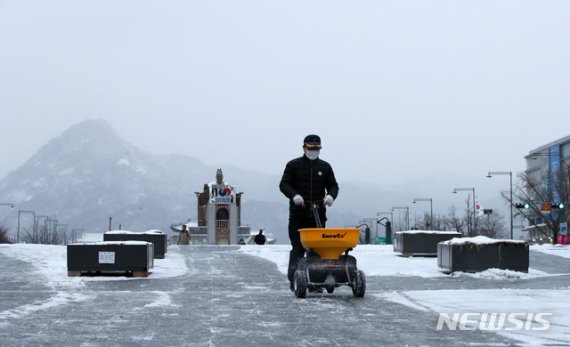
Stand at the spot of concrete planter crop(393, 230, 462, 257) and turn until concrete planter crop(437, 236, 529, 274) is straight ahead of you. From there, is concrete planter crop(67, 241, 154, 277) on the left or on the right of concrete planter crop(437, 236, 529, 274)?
right

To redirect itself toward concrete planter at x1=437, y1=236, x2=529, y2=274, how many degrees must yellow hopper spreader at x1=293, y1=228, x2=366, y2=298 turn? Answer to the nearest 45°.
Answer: approximately 135° to its left

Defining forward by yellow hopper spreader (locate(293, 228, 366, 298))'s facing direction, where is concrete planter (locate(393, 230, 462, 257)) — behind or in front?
behind

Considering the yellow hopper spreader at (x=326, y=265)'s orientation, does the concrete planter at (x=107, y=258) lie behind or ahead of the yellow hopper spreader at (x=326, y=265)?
behind

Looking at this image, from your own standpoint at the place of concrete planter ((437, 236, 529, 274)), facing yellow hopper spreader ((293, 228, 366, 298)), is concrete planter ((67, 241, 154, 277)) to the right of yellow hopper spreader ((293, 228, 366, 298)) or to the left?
right

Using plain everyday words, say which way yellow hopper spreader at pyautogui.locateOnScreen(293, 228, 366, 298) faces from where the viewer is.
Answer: facing the viewer
